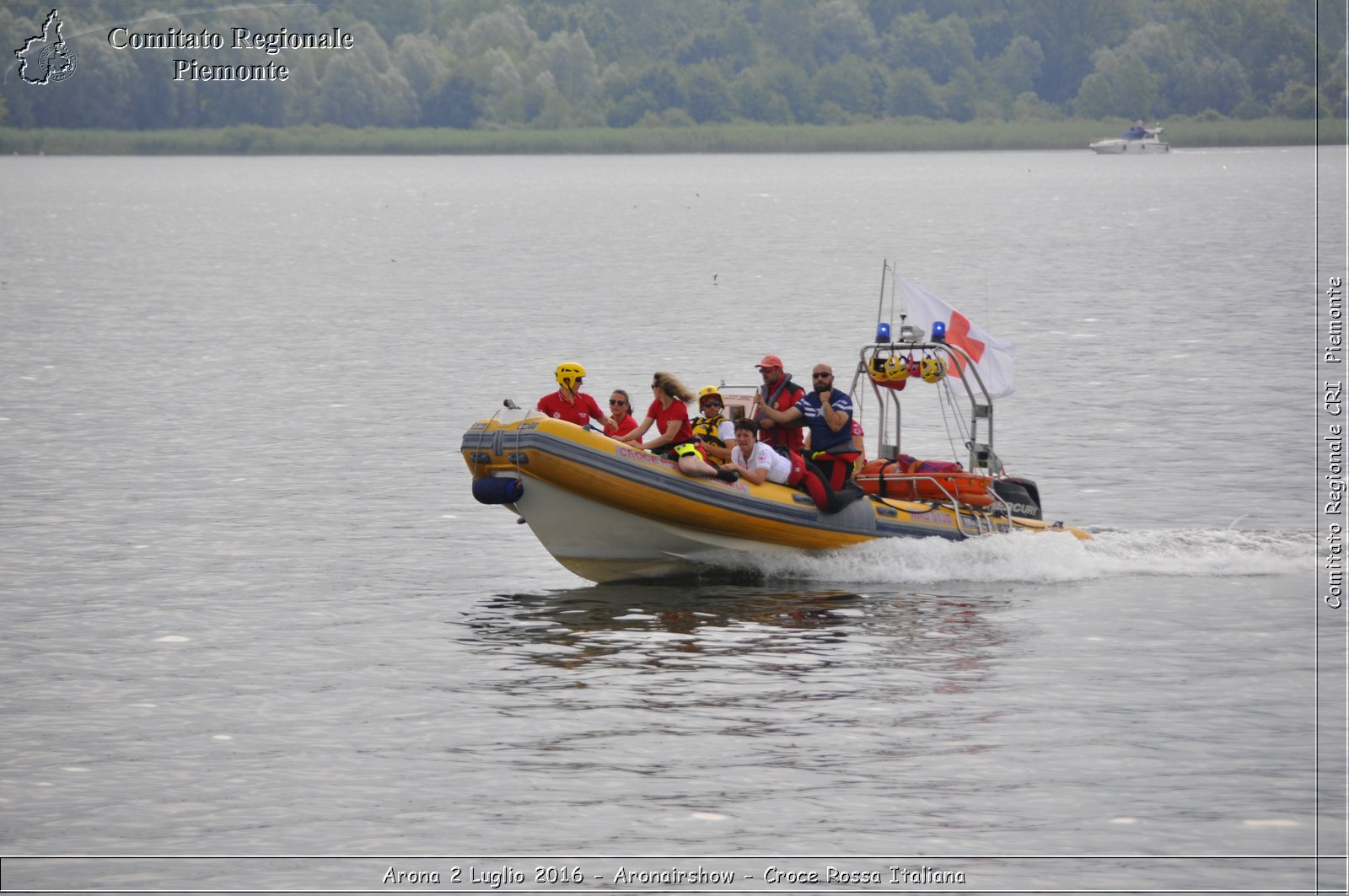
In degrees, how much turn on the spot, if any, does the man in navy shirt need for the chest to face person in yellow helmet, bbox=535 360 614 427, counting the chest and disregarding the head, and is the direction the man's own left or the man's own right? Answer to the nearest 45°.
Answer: approximately 45° to the man's own right

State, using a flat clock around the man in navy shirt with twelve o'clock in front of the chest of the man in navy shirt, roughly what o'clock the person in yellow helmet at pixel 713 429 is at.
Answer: The person in yellow helmet is roughly at 1 o'clock from the man in navy shirt.

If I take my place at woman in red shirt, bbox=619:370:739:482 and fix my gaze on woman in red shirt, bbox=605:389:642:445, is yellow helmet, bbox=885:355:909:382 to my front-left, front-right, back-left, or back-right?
back-right

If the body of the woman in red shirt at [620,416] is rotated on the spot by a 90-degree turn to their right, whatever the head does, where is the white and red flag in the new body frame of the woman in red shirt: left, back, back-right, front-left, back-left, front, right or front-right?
back-right

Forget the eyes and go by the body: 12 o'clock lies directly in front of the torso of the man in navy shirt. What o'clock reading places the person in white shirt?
The person in white shirt is roughly at 1 o'clock from the man in navy shirt.

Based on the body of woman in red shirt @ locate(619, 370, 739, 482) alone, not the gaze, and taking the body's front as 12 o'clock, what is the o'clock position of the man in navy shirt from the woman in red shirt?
The man in navy shirt is roughly at 7 o'clock from the woman in red shirt.

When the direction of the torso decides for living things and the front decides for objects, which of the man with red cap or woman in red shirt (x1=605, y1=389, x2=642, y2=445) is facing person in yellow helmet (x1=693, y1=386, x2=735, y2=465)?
the man with red cap

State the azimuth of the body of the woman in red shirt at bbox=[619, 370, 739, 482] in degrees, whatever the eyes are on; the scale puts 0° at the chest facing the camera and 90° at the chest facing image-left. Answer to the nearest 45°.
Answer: approximately 45°
